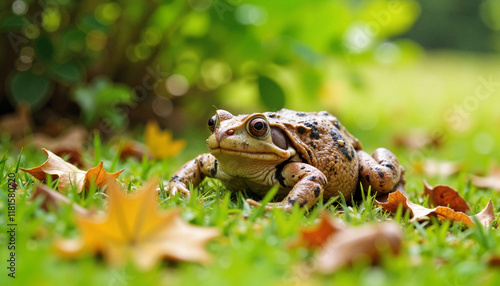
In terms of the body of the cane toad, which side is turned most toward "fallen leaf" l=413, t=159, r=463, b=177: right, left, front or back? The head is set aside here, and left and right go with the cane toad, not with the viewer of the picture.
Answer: back

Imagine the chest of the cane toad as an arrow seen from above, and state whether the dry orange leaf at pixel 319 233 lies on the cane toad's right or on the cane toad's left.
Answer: on the cane toad's left

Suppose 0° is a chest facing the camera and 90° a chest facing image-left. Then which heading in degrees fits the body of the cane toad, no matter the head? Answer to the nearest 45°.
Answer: approximately 45°

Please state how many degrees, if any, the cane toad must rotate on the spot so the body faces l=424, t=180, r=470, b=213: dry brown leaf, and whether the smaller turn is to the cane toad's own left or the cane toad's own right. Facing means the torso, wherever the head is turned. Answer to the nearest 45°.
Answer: approximately 180°

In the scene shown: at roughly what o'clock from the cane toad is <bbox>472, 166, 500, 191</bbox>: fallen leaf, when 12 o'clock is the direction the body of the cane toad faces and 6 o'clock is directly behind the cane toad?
The fallen leaf is roughly at 6 o'clock from the cane toad.

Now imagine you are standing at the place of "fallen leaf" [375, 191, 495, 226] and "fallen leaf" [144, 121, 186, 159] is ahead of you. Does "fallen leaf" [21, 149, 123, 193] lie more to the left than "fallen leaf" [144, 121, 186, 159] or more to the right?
left

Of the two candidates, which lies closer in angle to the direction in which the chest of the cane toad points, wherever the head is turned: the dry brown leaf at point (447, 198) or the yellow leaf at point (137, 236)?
the yellow leaf

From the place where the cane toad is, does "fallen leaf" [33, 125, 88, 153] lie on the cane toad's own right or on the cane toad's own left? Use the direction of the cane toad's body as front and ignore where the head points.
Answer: on the cane toad's own right

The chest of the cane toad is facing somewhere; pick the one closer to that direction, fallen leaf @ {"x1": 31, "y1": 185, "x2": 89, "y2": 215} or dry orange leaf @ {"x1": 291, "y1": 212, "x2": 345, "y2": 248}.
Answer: the fallen leaf

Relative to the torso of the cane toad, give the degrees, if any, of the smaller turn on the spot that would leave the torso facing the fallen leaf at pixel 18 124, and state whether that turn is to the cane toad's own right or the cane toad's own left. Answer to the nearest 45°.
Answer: approximately 90° to the cane toad's own right
